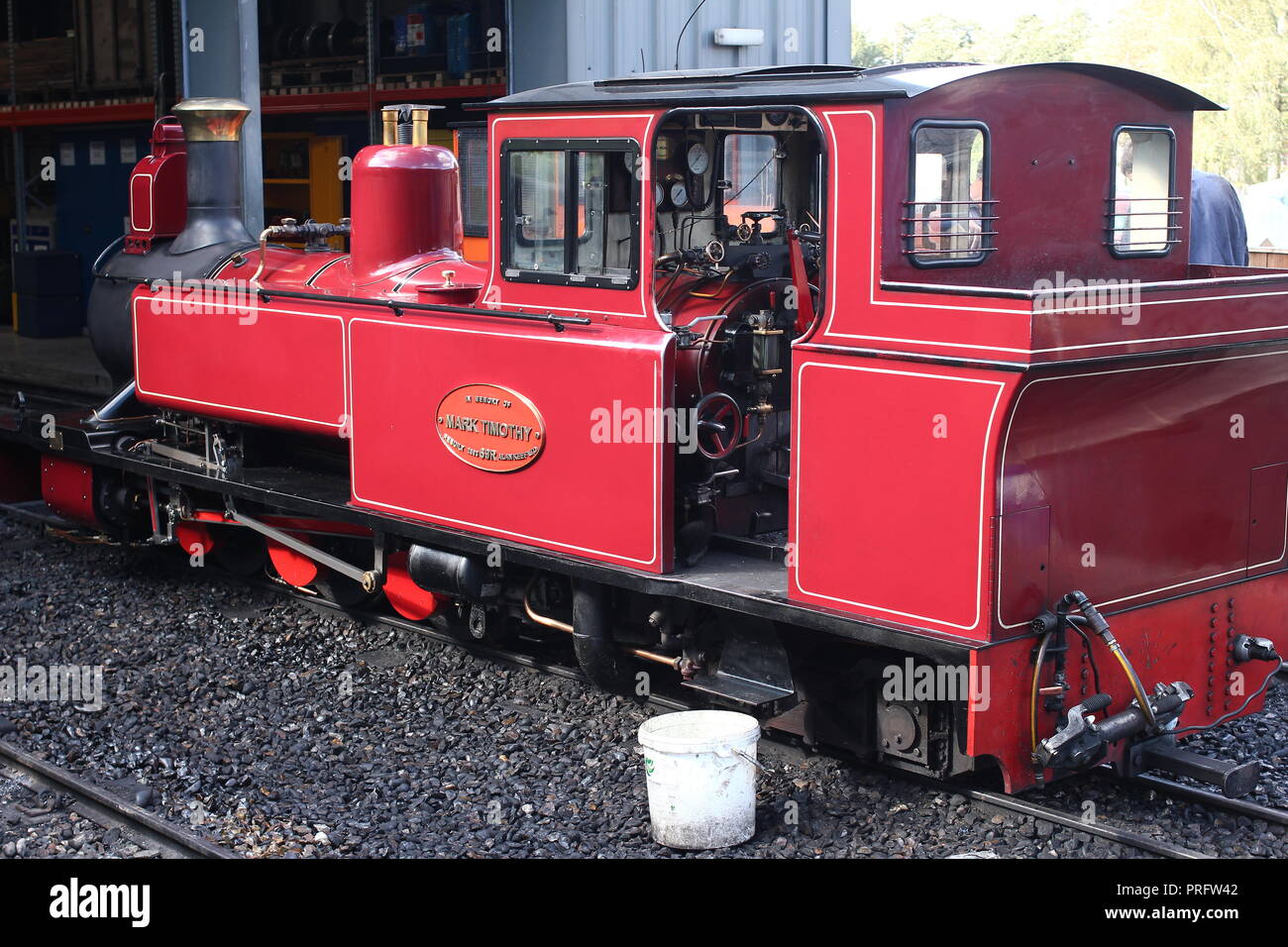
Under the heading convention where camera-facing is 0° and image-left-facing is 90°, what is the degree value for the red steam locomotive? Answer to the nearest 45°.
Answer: approximately 135°

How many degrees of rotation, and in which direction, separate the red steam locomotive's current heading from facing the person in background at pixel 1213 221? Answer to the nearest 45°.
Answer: approximately 90° to its right
